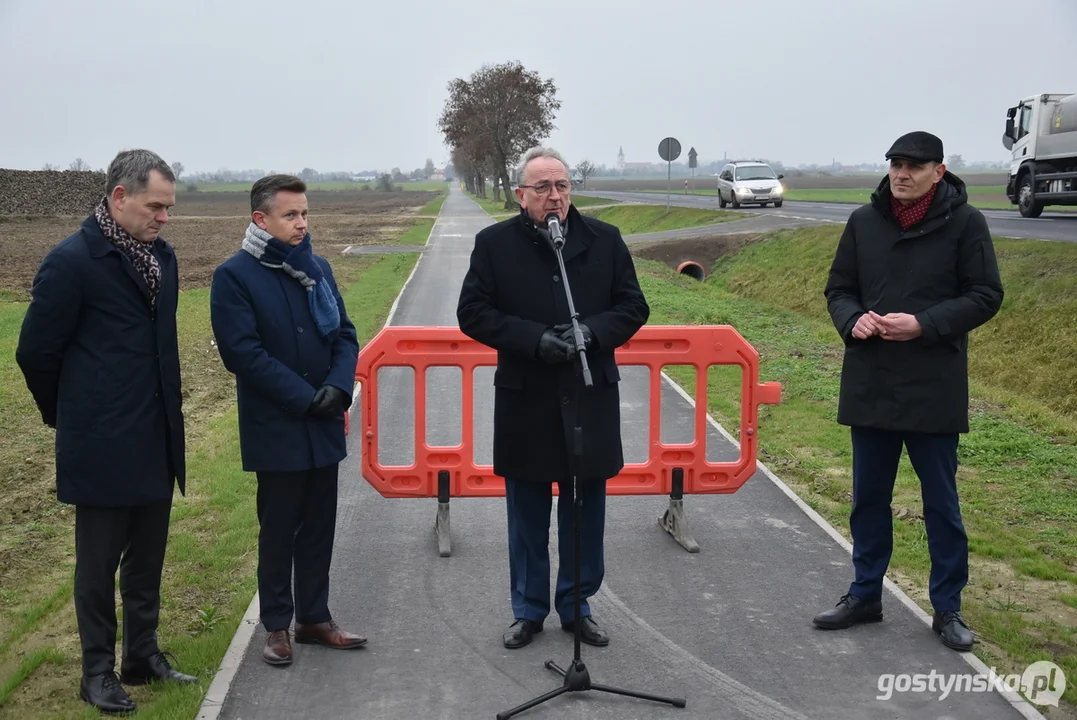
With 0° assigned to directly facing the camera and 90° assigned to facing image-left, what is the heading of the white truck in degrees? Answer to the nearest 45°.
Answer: approximately 135°

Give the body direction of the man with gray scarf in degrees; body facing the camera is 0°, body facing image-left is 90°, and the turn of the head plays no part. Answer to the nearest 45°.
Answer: approximately 315°

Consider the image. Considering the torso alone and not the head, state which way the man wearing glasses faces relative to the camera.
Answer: toward the camera

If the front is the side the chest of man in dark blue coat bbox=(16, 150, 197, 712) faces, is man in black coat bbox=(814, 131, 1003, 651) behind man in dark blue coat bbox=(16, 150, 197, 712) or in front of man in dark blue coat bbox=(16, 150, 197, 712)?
in front

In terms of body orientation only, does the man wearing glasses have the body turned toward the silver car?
no

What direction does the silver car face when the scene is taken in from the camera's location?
facing the viewer and to the right of the viewer

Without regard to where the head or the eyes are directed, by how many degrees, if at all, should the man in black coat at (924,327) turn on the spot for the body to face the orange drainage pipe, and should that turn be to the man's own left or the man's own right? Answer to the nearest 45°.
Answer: approximately 135° to the man's own right

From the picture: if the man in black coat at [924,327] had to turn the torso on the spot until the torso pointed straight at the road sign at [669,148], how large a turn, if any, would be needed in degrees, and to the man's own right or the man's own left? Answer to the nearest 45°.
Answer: approximately 135° to the man's own right

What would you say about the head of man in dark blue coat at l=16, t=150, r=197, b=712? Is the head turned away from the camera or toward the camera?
toward the camera

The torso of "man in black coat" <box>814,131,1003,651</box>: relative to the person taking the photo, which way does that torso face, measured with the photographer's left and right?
facing the viewer and to the left of the viewer

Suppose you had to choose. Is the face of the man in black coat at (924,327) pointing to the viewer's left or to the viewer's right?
to the viewer's left

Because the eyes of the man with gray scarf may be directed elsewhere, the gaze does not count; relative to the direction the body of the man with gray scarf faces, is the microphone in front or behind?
in front

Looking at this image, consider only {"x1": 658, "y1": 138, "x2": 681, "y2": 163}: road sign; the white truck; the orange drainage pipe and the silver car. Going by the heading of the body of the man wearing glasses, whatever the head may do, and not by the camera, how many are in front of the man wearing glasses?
0

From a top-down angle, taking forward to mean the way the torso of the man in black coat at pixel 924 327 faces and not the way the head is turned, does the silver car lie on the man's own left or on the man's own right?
on the man's own right

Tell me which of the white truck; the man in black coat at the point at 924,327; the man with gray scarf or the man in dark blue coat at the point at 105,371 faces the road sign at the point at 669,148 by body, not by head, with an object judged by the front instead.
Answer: the white truck

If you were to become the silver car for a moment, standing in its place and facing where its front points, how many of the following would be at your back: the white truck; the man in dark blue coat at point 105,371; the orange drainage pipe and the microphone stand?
0

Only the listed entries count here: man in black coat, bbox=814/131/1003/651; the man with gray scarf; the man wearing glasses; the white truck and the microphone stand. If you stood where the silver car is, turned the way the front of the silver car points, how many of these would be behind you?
0
